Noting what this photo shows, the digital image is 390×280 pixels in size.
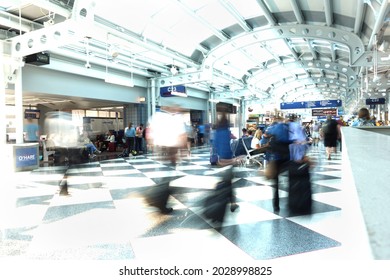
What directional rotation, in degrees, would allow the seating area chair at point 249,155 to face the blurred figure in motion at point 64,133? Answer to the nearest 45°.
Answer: approximately 135° to its right

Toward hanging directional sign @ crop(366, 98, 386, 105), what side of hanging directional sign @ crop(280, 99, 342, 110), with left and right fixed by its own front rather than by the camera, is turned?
left

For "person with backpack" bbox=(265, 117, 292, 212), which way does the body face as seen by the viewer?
away from the camera

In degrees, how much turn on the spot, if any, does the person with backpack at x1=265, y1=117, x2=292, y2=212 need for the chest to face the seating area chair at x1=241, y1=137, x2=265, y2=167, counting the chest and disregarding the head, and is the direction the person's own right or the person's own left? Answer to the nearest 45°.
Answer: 0° — they already face it

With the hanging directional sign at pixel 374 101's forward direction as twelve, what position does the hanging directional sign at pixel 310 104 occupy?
the hanging directional sign at pixel 310 104 is roughly at 3 o'clock from the hanging directional sign at pixel 374 101.

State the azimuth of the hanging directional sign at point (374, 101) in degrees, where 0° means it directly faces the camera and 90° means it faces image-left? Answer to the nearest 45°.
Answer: approximately 0°

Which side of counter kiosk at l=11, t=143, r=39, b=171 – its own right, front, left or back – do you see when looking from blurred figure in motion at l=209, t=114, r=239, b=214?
front

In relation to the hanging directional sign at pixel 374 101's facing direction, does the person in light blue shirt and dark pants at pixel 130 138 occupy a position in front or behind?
in front

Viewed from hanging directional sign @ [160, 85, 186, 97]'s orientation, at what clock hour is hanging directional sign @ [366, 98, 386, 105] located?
hanging directional sign @ [366, 98, 386, 105] is roughly at 8 o'clock from hanging directional sign @ [160, 85, 186, 97].

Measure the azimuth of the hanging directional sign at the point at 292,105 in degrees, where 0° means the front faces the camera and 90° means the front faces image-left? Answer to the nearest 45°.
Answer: approximately 0°

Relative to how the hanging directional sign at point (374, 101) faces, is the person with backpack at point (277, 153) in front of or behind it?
in front

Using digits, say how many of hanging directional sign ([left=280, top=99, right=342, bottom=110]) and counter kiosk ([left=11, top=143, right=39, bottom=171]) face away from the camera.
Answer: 0
